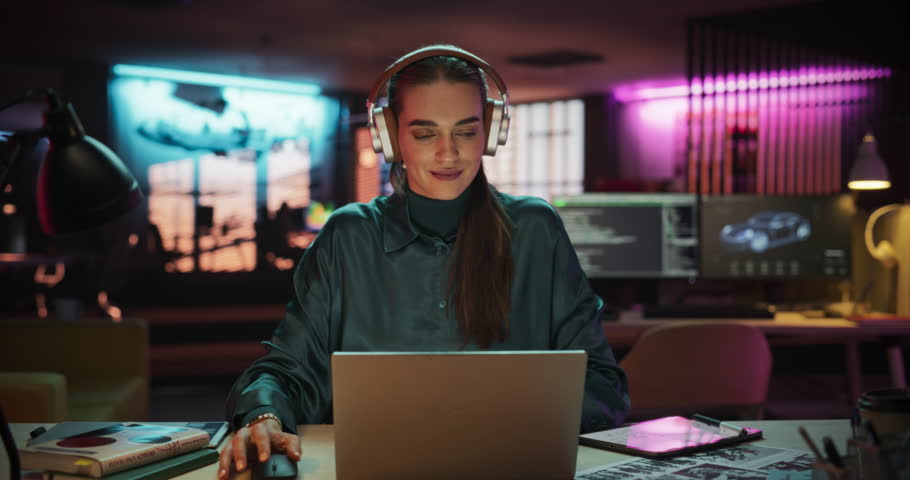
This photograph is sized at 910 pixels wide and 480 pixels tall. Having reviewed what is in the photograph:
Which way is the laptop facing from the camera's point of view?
away from the camera

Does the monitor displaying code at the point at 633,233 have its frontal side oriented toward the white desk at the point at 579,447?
yes

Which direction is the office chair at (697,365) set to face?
away from the camera

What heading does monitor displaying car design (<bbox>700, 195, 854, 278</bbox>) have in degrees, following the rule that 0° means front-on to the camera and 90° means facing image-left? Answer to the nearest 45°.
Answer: approximately 0°

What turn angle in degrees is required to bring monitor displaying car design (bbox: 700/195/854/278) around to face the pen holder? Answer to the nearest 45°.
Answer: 0° — it already faces it

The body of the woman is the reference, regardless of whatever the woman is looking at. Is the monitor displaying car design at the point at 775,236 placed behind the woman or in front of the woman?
behind

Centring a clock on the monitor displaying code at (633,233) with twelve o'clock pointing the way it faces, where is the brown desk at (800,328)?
The brown desk is roughly at 10 o'clock from the monitor displaying code.
